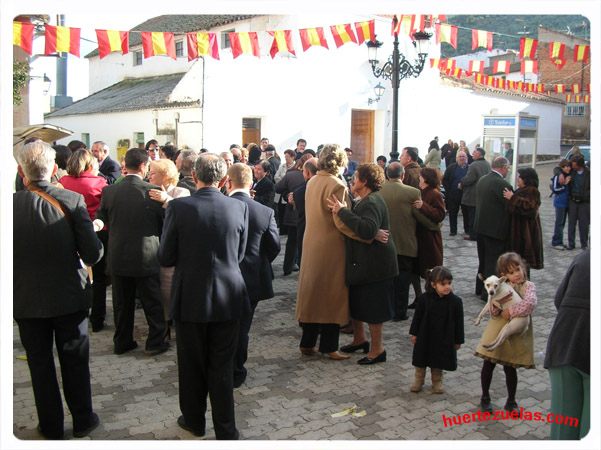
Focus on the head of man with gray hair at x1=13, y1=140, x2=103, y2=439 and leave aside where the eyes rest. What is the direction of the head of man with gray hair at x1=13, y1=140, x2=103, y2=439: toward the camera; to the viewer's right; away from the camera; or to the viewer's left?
away from the camera

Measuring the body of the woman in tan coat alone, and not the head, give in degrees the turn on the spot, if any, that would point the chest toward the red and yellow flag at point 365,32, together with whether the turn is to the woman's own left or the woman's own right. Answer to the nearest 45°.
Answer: approximately 45° to the woman's own left

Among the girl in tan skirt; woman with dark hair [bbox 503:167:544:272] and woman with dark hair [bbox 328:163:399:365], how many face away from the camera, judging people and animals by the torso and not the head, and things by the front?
0

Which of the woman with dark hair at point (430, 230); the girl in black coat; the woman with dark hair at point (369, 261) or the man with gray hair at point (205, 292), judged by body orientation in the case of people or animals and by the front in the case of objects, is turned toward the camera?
the girl in black coat

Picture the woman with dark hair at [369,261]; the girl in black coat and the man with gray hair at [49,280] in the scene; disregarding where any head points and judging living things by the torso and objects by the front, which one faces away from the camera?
the man with gray hair

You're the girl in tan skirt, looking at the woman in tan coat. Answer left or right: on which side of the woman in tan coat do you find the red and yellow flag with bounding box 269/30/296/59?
right

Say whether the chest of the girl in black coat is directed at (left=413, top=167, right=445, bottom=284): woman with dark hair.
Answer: no

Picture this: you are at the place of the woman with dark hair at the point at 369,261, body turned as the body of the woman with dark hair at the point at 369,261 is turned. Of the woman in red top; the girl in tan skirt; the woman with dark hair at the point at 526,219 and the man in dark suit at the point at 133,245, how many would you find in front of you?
2

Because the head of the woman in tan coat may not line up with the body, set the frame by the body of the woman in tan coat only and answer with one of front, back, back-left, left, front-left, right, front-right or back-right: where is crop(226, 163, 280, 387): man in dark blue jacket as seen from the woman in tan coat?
back

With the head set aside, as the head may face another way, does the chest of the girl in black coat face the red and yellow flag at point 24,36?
no

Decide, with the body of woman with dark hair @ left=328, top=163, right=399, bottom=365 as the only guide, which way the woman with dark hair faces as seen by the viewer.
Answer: to the viewer's left

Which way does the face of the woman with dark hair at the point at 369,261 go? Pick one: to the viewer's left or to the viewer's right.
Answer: to the viewer's left

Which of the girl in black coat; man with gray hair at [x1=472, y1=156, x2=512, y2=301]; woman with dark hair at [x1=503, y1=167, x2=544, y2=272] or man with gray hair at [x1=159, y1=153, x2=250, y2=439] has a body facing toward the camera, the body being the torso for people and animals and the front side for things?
the girl in black coat

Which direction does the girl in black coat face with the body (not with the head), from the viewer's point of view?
toward the camera

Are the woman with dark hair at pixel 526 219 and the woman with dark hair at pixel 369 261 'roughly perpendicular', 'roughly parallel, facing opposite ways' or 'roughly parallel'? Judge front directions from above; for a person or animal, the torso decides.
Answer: roughly parallel

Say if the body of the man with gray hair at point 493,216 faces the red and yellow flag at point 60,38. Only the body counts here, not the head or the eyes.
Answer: no

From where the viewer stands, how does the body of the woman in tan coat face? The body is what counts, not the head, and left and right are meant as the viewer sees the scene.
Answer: facing away from the viewer and to the right of the viewer

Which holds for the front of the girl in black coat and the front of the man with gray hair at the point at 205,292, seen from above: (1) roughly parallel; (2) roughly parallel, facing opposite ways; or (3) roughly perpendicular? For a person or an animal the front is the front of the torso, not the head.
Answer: roughly parallel, facing opposite ways

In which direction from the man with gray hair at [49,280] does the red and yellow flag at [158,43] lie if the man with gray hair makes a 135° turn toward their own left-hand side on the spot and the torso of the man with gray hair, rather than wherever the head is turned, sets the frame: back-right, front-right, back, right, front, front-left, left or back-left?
back-right

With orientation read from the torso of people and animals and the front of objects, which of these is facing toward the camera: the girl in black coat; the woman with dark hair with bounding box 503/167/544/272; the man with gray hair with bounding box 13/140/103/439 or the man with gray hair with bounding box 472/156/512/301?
the girl in black coat
